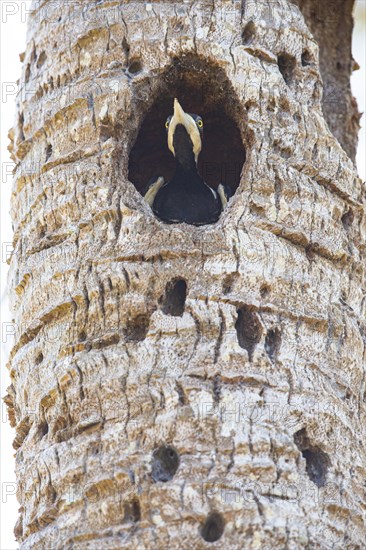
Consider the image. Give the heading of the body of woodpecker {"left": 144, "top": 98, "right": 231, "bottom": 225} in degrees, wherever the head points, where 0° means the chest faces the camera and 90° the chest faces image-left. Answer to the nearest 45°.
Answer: approximately 0°
